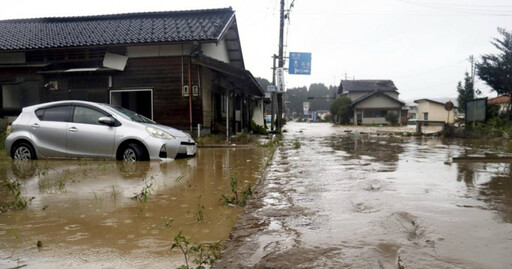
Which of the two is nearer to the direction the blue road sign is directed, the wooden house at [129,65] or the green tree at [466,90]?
the wooden house

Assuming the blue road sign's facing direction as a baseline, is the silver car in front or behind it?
in front

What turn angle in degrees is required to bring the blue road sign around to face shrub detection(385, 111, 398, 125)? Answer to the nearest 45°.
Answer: approximately 135° to its left

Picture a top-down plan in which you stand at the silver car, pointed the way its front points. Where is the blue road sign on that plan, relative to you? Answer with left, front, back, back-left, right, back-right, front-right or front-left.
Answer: left

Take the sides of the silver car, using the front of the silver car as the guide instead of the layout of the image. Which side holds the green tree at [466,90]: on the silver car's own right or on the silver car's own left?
on the silver car's own left

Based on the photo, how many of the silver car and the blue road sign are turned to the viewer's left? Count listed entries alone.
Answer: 0

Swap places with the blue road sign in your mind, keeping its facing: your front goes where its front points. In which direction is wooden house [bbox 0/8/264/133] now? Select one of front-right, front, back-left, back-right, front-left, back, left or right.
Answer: front-right

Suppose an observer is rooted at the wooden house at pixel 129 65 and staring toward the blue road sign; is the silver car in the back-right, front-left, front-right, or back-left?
back-right

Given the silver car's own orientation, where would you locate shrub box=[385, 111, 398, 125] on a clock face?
The shrub is roughly at 9 o'clock from the silver car.

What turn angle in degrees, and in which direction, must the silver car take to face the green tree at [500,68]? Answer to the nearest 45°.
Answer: approximately 45° to its left

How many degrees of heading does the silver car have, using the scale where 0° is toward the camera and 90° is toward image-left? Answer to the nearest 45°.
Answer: approximately 315°

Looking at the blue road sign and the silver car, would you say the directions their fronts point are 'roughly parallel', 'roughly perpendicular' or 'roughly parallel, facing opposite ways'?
roughly perpendicular

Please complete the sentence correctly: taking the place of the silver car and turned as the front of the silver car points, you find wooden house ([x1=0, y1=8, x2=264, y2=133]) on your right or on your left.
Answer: on your left

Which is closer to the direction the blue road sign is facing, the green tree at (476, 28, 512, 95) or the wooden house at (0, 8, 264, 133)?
the wooden house
